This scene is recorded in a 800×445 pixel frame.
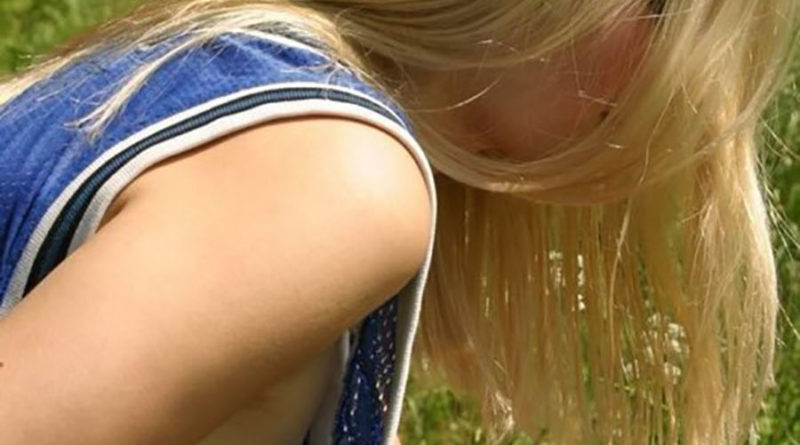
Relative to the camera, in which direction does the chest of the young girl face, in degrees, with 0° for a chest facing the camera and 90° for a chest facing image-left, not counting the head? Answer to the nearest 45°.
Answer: approximately 270°
